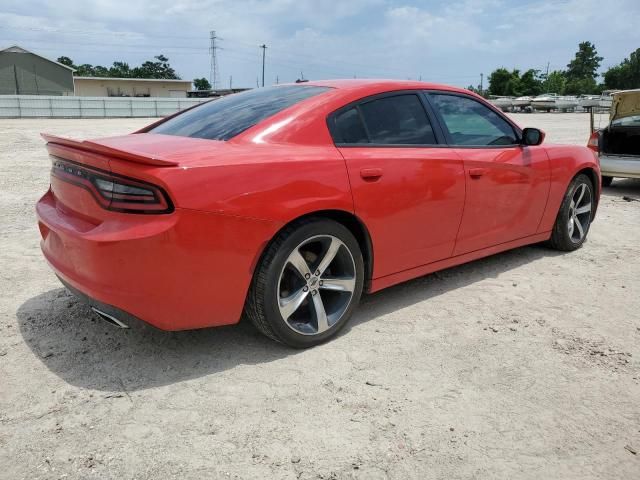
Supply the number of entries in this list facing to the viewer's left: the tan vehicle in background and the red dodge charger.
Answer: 0

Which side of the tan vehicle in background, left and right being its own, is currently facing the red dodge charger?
back

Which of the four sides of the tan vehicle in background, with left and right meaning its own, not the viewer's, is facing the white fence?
left

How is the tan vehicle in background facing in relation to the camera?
away from the camera

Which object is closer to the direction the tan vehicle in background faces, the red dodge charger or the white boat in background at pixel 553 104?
the white boat in background

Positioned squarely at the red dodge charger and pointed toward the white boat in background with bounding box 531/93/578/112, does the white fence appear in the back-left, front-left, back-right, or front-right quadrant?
front-left

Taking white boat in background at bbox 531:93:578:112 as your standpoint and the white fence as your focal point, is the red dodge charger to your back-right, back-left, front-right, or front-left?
front-left

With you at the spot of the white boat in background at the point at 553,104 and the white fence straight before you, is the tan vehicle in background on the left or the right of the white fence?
left

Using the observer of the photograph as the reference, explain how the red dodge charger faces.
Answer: facing away from the viewer and to the right of the viewer

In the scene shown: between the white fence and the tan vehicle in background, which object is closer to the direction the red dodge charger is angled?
the tan vehicle in background

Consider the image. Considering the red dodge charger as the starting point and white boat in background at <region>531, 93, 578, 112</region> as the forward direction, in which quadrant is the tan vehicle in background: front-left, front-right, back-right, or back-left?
front-right

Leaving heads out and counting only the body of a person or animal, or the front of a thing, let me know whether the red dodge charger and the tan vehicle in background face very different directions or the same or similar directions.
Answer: same or similar directions

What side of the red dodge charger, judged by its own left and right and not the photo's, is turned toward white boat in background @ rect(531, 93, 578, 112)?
front

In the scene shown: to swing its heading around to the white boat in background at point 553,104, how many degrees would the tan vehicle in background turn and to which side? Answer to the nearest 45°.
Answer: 0° — it already faces it

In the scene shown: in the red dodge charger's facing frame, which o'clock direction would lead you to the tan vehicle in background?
The tan vehicle in background is roughly at 12 o'clock from the red dodge charger.
